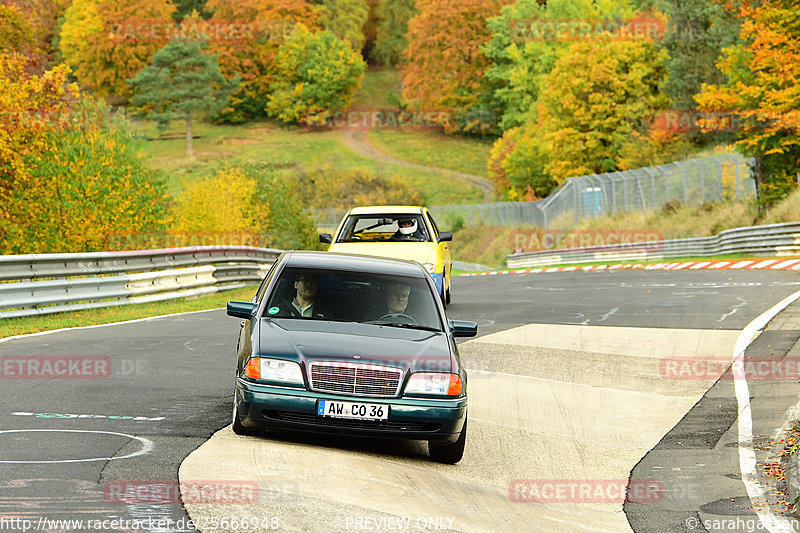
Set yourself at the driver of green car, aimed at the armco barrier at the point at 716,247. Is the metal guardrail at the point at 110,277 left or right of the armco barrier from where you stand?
left

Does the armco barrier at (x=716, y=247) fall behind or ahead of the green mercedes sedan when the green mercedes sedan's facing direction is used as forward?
behind

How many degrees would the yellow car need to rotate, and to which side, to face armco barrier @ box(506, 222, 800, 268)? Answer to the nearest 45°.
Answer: approximately 135° to its left

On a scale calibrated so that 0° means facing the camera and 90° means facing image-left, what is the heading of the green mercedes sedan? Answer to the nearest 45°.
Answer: approximately 0°

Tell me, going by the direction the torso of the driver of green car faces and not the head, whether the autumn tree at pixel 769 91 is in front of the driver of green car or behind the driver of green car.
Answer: behind

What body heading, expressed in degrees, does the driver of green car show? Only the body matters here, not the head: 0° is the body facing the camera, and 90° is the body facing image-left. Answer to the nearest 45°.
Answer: approximately 0°

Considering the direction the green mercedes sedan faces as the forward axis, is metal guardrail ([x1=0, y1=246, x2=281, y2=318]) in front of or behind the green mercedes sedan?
behind

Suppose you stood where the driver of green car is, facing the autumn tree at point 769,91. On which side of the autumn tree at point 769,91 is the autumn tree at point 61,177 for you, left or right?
left

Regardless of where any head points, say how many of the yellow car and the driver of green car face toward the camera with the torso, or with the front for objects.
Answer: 2

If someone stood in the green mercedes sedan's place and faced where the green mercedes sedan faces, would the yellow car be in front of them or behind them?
behind
